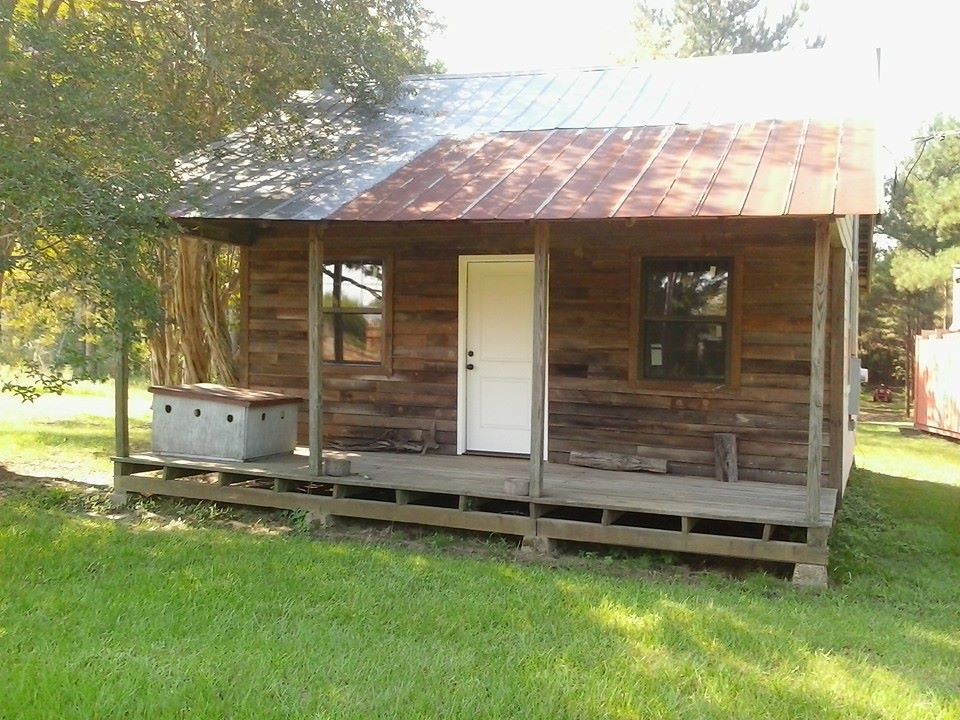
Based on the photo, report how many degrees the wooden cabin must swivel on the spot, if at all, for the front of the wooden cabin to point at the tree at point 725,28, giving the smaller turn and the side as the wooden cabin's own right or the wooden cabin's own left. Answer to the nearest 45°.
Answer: approximately 180°

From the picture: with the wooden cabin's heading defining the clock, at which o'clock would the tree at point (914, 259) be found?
The tree is roughly at 7 o'clock from the wooden cabin.

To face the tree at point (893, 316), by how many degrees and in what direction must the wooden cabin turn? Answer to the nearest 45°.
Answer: approximately 135° to its left

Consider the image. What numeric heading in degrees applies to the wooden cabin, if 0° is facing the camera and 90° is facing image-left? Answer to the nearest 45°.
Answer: approximately 0°
